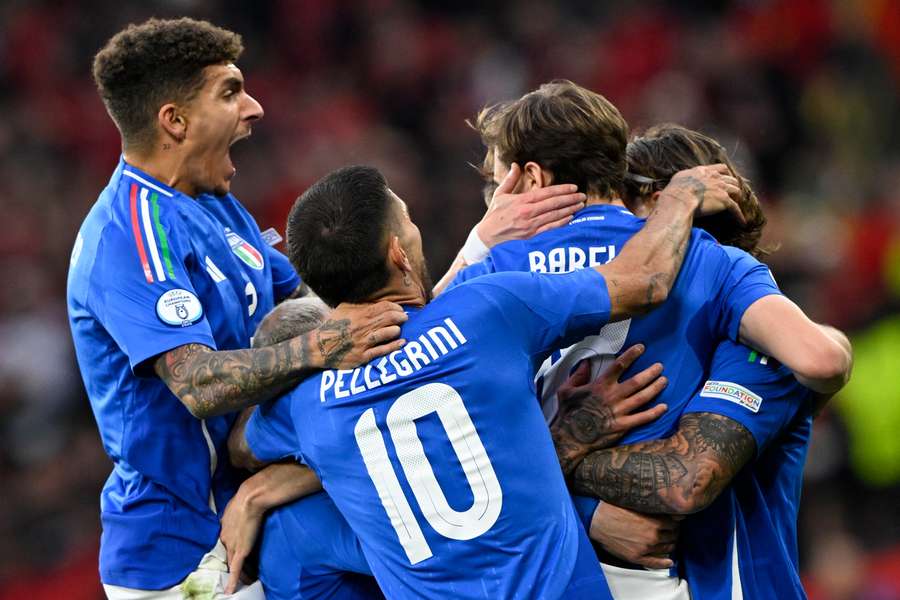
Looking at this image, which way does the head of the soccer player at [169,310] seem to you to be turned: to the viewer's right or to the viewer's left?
to the viewer's right

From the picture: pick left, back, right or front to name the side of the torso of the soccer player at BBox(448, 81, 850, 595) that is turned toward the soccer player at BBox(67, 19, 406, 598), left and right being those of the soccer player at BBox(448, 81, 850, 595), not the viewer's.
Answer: left

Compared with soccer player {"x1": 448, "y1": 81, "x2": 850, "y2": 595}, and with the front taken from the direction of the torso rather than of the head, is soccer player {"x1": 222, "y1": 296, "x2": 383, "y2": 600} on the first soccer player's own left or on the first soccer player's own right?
on the first soccer player's own left

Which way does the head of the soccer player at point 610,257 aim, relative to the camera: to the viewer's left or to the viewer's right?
to the viewer's left

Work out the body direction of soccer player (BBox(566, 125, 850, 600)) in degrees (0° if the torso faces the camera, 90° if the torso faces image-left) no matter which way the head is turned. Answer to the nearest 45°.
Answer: approximately 90°

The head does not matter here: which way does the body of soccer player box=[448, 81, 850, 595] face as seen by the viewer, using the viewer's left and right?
facing away from the viewer
